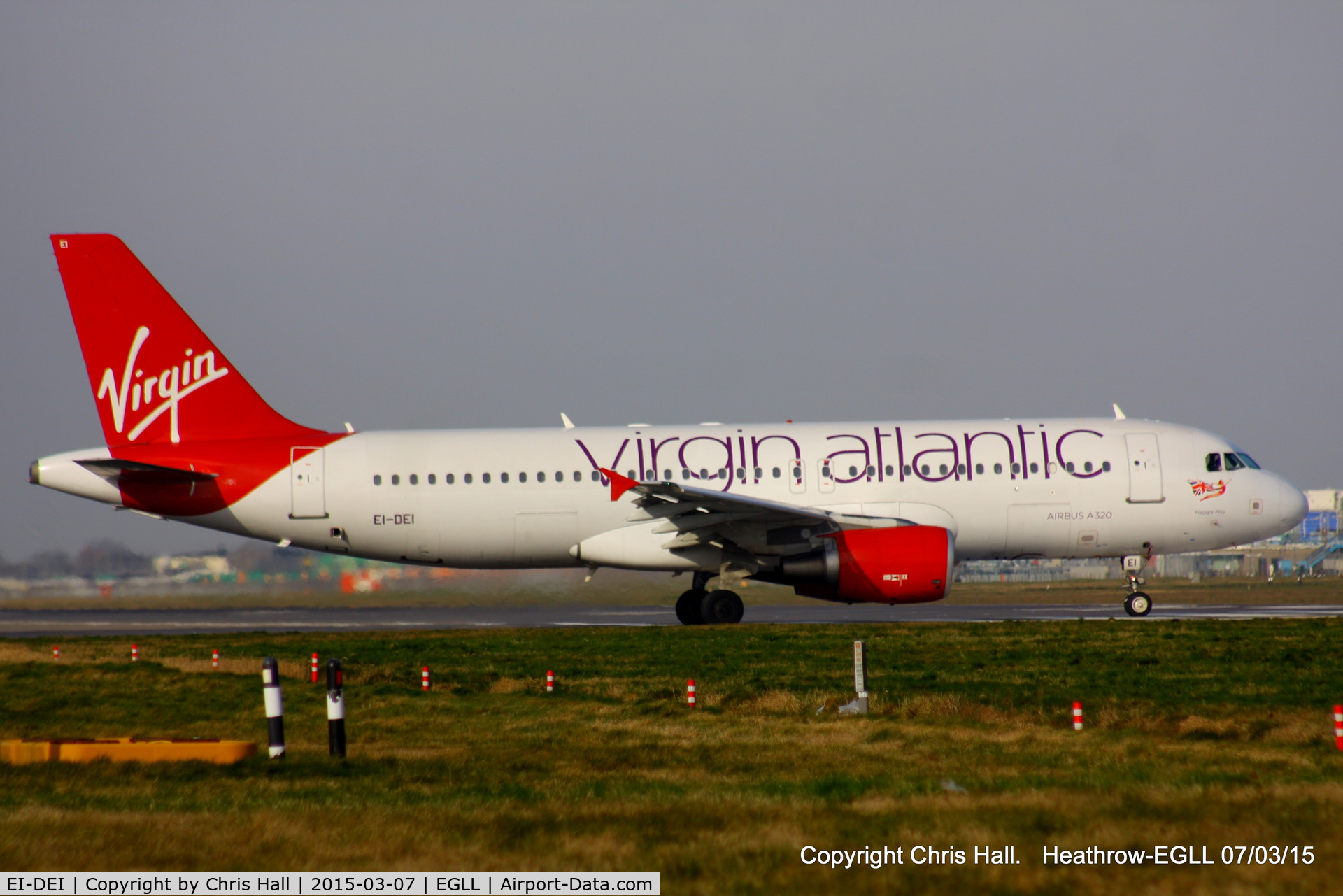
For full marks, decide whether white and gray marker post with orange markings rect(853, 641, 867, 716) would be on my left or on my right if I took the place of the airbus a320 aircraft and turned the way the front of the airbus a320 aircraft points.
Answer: on my right

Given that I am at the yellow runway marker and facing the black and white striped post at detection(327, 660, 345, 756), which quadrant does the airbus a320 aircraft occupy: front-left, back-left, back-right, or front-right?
front-left

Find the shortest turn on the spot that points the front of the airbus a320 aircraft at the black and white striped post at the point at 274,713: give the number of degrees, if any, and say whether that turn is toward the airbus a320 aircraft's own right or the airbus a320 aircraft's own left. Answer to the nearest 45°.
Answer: approximately 90° to the airbus a320 aircraft's own right

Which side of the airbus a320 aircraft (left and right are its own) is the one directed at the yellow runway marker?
right

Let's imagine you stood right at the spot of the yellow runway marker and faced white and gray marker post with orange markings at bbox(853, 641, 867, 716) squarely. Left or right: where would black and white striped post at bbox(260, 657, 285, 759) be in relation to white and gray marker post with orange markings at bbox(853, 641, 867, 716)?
right

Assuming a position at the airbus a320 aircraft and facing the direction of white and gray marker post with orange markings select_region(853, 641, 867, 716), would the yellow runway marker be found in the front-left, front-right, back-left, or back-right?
front-right

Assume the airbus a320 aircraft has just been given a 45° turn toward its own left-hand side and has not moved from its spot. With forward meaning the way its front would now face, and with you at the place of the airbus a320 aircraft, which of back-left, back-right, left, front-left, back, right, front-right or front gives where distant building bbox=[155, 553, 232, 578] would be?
left

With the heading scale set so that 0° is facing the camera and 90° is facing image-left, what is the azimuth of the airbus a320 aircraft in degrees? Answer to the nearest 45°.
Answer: approximately 270°

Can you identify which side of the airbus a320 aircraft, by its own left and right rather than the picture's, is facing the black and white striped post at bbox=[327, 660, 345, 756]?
right
